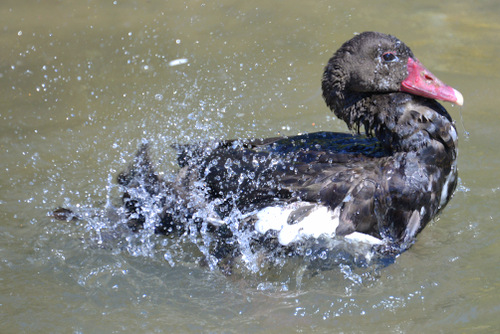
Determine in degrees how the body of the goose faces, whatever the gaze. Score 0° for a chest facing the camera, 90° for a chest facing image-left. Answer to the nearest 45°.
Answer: approximately 270°
